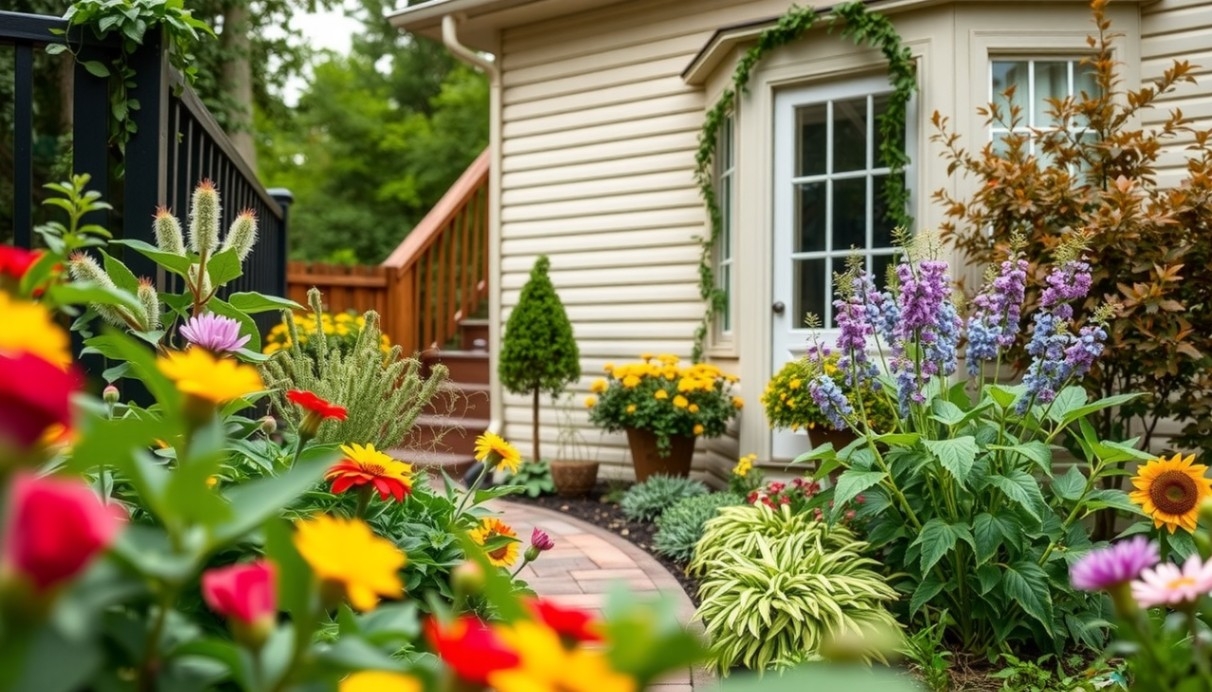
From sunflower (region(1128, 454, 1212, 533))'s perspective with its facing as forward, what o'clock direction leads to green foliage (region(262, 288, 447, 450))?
The green foliage is roughly at 2 o'clock from the sunflower.

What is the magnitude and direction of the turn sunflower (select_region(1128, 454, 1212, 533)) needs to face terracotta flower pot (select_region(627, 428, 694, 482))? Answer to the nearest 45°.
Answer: approximately 135° to its right

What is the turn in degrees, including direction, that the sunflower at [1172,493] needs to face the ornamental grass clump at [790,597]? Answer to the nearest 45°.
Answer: approximately 90° to its right

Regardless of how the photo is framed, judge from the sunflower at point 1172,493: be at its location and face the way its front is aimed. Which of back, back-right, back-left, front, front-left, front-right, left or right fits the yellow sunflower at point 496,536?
front-right

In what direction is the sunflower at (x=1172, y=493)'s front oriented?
toward the camera

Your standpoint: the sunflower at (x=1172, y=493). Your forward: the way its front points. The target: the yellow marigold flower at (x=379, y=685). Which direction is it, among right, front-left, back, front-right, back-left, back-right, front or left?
front

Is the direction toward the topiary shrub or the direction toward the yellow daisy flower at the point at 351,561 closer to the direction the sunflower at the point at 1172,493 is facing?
the yellow daisy flower

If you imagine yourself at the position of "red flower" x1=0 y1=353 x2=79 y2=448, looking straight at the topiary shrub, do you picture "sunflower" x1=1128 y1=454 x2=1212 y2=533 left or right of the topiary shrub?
right

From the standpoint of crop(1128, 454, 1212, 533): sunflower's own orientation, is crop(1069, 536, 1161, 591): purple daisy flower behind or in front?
in front

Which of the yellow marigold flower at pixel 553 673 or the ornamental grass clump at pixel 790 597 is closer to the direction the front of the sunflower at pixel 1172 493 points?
the yellow marigold flower

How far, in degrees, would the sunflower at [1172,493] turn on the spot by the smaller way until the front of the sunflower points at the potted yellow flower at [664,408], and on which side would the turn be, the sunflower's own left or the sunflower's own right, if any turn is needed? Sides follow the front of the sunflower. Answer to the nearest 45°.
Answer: approximately 135° to the sunflower's own right

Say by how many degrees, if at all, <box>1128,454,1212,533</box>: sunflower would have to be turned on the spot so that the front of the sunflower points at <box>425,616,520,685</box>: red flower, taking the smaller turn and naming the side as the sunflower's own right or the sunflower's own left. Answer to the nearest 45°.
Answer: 0° — it already faces it

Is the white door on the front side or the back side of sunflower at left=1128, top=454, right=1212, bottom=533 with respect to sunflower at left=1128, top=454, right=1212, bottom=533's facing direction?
on the back side

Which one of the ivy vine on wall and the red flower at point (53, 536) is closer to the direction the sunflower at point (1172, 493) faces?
the red flower

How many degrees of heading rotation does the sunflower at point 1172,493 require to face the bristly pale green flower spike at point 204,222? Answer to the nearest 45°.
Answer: approximately 45° to its right

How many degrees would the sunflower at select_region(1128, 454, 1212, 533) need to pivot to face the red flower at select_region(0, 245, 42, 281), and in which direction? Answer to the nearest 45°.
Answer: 0° — it already faces it
